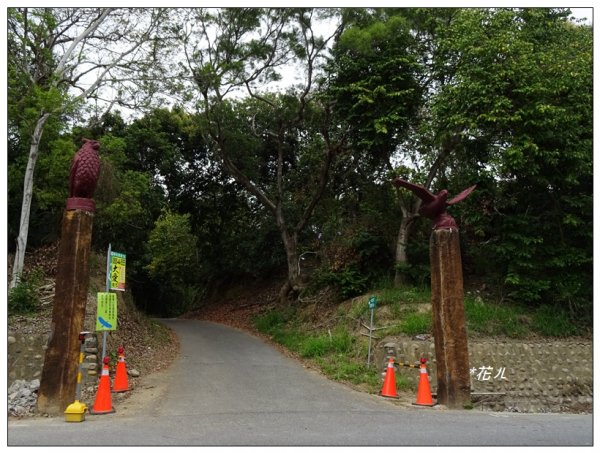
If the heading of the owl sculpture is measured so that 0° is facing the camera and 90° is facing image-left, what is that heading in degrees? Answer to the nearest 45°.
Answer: approximately 315°

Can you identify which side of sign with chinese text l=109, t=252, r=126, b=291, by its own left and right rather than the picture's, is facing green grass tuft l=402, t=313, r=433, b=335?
left

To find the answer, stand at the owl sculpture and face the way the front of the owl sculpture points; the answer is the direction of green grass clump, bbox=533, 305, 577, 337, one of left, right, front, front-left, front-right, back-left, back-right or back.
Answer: front-left

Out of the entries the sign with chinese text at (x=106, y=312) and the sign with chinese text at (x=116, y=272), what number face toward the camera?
2

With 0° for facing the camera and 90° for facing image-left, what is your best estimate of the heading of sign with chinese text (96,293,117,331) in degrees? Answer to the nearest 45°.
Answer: approximately 0°

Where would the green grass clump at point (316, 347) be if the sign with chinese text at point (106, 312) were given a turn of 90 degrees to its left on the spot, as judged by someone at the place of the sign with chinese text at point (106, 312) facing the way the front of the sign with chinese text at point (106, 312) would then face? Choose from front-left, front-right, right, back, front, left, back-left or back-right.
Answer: front-left

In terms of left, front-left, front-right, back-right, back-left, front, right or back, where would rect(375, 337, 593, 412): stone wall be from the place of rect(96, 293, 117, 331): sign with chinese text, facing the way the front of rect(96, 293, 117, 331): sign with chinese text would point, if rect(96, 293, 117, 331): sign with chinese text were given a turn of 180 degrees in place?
right

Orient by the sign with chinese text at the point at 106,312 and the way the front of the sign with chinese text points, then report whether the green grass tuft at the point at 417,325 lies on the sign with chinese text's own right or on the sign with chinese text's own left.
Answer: on the sign with chinese text's own left

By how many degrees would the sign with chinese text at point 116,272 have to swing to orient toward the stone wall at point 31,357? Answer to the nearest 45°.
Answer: approximately 135° to its right

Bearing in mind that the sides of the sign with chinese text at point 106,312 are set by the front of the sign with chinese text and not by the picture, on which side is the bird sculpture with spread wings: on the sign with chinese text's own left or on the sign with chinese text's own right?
on the sign with chinese text's own left
